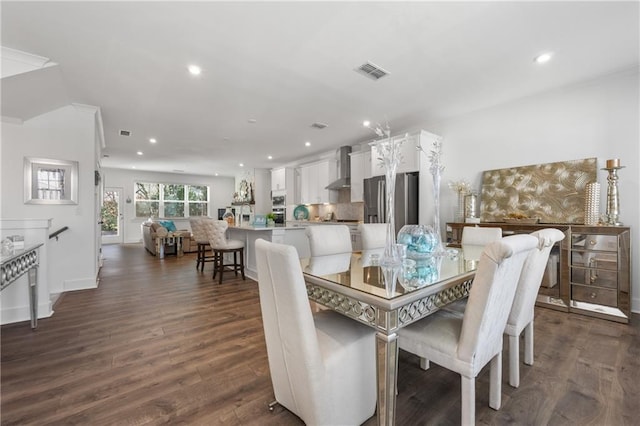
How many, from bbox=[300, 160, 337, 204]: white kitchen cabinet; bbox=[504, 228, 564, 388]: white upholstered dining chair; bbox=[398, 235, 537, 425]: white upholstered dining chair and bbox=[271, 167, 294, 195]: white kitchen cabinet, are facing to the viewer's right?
0

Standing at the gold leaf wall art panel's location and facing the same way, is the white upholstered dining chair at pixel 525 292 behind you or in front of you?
in front

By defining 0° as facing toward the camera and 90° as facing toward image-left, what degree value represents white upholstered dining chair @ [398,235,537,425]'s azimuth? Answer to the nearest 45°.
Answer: approximately 135°

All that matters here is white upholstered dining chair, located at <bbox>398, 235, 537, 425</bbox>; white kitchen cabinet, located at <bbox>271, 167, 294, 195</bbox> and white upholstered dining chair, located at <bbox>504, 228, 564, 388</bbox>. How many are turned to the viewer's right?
0

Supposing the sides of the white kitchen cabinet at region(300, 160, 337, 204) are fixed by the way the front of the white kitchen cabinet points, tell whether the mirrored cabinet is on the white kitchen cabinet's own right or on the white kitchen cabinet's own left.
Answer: on the white kitchen cabinet's own left

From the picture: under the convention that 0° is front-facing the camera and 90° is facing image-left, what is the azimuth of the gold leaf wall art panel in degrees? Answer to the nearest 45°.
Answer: approximately 45°

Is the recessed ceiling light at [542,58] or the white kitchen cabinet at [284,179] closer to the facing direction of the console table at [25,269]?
the recessed ceiling light

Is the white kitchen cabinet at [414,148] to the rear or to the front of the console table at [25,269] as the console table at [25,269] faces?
to the front

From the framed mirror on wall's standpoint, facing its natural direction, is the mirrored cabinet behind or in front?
in front

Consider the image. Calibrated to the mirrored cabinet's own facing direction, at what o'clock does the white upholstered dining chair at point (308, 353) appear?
The white upholstered dining chair is roughly at 11 o'clock from the mirrored cabinet.

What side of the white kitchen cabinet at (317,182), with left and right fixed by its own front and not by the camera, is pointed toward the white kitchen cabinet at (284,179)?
right

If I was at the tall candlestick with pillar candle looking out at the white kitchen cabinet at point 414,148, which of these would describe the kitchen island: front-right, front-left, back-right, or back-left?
front-left

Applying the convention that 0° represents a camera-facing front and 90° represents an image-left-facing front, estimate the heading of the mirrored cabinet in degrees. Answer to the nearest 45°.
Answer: approximately 45°
